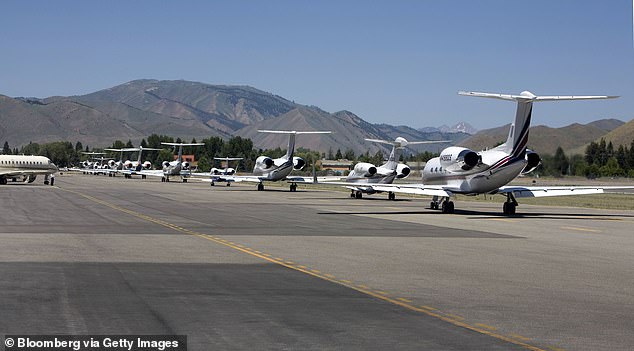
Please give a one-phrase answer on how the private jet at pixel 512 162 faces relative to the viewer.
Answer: facing away from the viewer and to the left of the viewer
